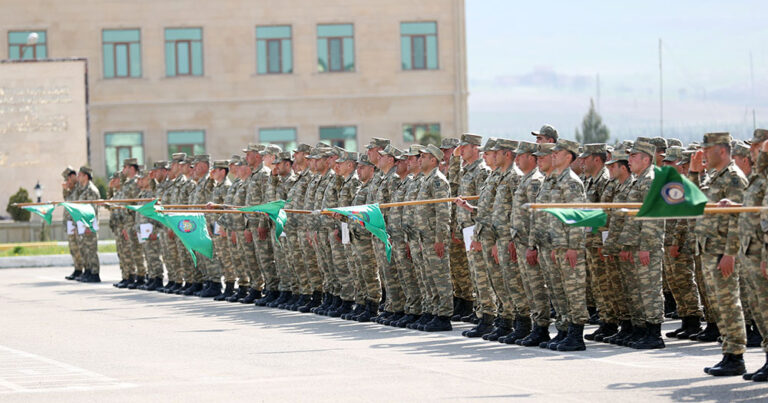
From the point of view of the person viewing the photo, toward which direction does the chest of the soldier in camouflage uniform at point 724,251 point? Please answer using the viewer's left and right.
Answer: facing to the left of the viewer

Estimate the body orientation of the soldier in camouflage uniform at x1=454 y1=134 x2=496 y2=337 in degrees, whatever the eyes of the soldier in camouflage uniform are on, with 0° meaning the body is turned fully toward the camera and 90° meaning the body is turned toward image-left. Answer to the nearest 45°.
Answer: approximately 90°

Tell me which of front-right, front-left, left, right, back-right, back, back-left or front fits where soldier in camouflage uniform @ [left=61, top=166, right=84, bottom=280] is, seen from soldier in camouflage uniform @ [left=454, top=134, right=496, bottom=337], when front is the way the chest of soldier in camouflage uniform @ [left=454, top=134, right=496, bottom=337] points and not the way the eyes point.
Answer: front-right

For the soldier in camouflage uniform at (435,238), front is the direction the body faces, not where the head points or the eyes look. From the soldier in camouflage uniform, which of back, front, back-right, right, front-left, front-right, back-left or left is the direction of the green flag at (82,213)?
front-right

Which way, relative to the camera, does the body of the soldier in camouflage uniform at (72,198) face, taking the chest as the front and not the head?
to the viewer's left

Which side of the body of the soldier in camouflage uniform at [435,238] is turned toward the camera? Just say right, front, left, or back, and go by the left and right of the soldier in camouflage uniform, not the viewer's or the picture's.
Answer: left

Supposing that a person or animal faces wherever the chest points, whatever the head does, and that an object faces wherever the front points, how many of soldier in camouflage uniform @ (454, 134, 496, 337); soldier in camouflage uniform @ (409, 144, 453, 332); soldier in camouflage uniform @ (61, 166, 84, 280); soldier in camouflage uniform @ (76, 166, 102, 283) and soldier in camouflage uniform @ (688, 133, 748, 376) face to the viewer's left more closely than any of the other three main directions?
5

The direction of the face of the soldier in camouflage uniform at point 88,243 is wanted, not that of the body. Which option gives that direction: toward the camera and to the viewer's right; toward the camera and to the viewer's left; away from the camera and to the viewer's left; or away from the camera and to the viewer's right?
toward the camera and to the viewer's left

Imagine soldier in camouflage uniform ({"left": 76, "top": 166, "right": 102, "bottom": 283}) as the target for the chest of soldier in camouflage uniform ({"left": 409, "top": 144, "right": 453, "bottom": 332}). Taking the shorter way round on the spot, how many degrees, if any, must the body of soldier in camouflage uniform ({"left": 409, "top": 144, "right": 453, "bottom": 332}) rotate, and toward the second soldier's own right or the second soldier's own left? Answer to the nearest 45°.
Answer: approximately 45° to the second soldier's own right

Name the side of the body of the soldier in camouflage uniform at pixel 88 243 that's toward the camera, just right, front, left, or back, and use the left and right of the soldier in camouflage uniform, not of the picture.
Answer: left

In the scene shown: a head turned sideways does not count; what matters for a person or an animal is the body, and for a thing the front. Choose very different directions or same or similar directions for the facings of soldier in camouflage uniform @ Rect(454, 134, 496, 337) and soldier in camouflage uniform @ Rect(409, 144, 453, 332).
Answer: same or similar directions

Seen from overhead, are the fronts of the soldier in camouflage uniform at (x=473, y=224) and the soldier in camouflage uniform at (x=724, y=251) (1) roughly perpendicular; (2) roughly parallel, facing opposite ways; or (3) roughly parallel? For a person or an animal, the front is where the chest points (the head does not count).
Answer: roughly parallel

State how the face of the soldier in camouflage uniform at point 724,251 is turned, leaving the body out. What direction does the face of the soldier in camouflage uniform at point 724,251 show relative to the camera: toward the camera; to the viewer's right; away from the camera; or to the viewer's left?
to the viewer's left

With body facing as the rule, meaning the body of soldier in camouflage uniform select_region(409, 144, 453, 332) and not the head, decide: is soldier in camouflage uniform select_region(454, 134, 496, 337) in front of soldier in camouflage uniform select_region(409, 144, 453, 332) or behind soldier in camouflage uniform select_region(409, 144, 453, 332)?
behind
